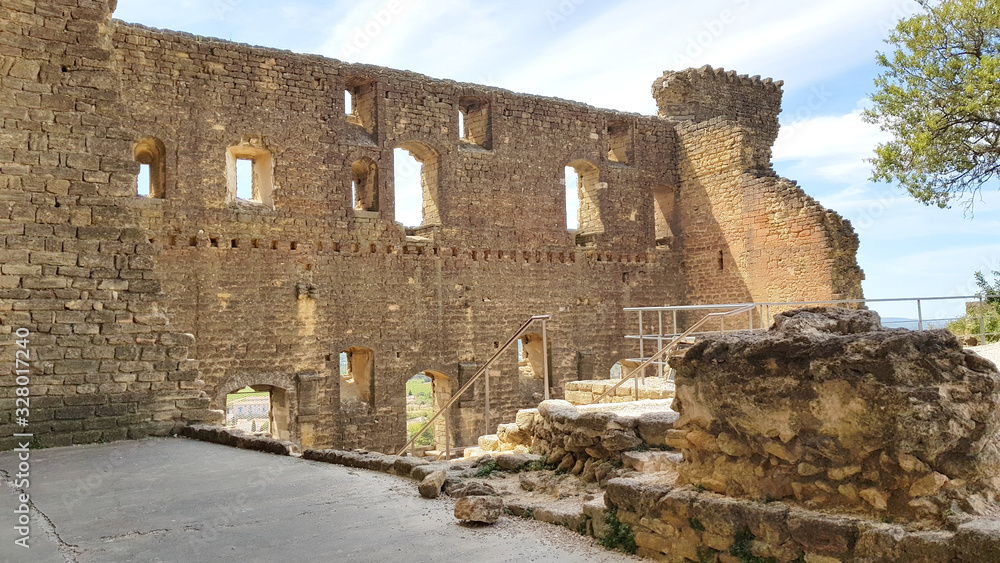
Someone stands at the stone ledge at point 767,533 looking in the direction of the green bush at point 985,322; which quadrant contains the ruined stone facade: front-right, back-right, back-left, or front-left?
front-left

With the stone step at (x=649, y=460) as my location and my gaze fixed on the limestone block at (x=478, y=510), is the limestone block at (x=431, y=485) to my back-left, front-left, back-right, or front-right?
front-right

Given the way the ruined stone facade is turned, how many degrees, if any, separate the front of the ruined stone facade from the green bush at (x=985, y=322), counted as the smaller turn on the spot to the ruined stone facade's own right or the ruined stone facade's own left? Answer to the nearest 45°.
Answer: approximately 45° to the ruined stone facade's own left

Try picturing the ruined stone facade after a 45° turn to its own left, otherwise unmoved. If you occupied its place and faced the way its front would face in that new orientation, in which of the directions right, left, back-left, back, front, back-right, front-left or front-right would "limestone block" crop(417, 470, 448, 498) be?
right

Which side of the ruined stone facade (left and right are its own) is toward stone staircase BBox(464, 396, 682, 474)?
front

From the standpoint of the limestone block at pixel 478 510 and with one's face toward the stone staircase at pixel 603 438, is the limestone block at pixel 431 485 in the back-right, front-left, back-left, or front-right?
front-left

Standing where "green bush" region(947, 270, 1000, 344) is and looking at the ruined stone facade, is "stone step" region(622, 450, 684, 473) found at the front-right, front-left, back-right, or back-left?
front-left

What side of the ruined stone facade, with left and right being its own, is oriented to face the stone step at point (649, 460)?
front
